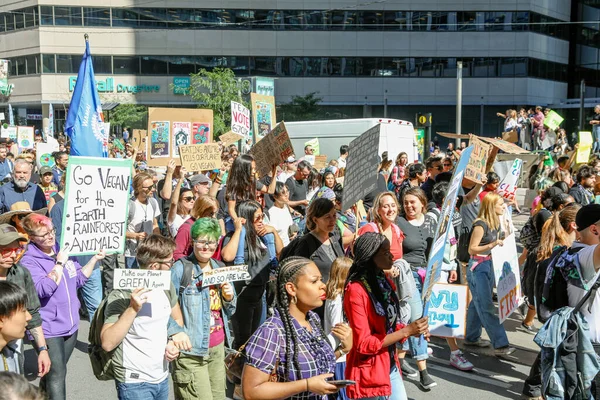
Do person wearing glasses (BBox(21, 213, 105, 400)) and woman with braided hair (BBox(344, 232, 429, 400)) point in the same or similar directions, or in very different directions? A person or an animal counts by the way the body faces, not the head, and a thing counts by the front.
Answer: same or similar directions

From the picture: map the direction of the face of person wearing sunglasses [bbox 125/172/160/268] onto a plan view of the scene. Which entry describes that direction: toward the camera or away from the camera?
toward the camera

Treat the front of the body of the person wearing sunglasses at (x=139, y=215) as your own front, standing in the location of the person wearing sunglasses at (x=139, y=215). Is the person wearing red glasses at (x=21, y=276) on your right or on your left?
on your right

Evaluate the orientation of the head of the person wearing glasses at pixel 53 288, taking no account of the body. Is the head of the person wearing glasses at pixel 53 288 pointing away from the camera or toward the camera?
toward the camera

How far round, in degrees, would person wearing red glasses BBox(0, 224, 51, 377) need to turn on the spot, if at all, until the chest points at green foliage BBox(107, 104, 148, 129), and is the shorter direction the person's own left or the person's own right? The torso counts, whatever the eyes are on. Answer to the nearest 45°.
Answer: approximately 135° to the person's own left

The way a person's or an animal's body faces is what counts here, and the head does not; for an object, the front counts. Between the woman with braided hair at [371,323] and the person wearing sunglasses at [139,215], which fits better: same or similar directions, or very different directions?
same or similar directions

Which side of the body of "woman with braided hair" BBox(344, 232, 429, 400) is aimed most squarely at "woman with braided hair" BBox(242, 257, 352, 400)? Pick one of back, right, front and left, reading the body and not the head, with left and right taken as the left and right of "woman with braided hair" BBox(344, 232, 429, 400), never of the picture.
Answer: right

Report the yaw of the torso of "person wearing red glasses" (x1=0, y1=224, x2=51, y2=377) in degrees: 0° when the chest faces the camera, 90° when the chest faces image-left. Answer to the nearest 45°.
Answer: approximately 315°

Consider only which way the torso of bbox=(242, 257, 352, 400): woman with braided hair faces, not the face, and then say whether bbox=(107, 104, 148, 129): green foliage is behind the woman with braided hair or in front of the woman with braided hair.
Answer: behind

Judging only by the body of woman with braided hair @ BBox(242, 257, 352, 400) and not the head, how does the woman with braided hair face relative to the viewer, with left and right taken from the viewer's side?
facing the viewer and to the right of the viewer

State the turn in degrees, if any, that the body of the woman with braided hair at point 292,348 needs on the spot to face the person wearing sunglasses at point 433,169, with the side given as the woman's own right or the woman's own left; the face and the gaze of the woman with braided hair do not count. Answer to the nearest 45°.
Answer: approximately 135° to the woman's own left

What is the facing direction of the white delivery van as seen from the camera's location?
facing away from the viewer and to the left of the viewer

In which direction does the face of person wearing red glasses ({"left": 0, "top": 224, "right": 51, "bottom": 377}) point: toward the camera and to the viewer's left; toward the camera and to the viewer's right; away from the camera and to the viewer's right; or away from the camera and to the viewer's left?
toward the camera and to the viewer's right

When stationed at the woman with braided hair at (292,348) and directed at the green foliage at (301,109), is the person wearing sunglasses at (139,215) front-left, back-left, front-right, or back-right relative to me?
front-left

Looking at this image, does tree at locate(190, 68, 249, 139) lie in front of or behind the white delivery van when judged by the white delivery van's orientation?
in front

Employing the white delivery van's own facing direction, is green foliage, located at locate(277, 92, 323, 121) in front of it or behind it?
in front
